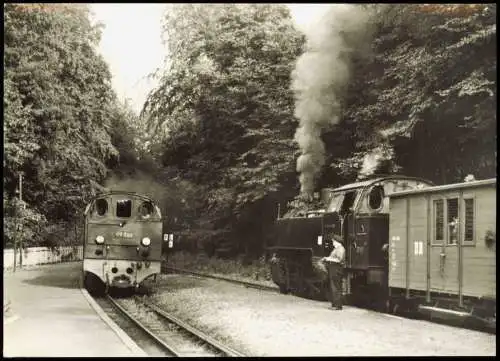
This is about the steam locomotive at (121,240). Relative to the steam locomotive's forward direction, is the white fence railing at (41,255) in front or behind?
behind

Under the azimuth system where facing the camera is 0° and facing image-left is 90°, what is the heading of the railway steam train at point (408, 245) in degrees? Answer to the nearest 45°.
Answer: approximately 135°
